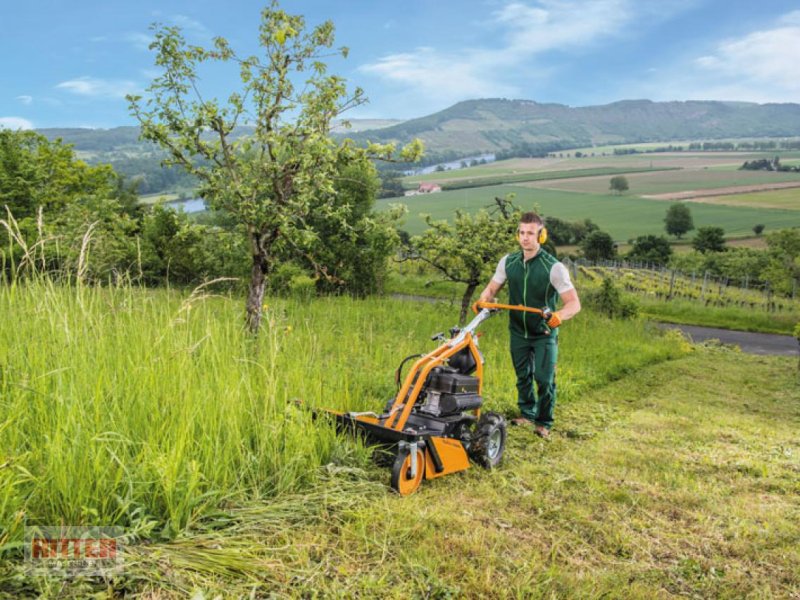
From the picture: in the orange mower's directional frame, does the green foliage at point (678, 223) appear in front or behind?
behind

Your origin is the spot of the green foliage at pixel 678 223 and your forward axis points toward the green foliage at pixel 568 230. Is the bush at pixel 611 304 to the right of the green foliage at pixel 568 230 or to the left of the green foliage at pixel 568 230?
left

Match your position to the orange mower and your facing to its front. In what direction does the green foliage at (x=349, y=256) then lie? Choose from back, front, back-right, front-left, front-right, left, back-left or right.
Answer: back-right

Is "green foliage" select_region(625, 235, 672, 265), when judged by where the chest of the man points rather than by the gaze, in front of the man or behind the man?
behind

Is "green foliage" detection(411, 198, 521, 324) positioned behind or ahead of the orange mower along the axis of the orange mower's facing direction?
behind

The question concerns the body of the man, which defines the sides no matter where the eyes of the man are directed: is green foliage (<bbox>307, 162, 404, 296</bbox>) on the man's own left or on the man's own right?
on the man's own right
